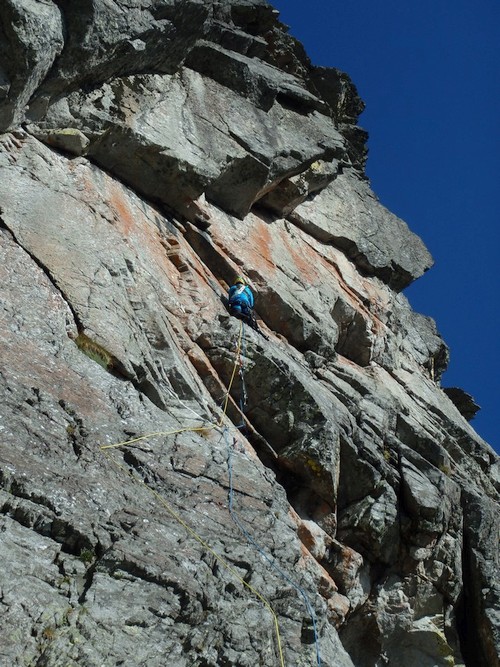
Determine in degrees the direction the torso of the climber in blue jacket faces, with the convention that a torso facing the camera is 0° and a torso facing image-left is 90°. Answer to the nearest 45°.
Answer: approximately 180°
